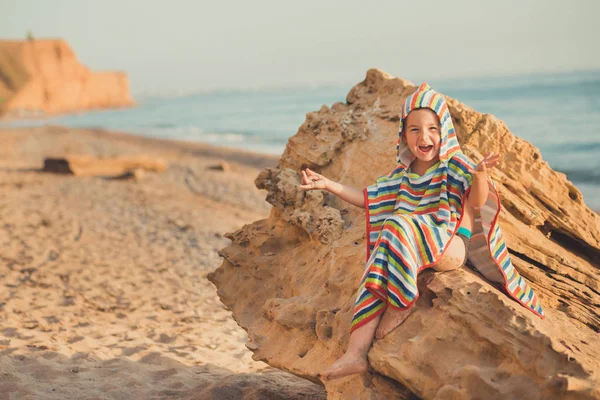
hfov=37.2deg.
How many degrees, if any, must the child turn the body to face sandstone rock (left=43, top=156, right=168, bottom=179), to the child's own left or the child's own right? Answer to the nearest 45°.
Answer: approximately 90° to the child's own right

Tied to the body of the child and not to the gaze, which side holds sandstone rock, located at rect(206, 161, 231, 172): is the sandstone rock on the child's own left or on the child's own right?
on the child's own right

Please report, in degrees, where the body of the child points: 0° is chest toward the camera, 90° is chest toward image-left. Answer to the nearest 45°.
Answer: approximately 45°
